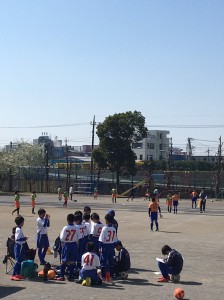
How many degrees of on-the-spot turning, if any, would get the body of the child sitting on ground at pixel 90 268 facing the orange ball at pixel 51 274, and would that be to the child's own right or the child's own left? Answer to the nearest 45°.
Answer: approximately 45° to the child's own left

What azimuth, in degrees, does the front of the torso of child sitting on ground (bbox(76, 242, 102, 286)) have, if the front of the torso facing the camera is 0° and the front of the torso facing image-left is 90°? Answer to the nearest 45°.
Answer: approximately 180°

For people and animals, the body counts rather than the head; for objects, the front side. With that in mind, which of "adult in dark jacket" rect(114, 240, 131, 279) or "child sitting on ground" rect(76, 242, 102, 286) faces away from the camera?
the child sitting on ground

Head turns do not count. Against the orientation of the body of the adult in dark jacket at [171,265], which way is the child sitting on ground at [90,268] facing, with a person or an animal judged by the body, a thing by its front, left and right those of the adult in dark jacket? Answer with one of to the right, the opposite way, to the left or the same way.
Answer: to the right

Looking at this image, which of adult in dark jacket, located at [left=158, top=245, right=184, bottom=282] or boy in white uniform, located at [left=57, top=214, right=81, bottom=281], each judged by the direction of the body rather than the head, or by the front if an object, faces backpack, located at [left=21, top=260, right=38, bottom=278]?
the adult in dark jacket

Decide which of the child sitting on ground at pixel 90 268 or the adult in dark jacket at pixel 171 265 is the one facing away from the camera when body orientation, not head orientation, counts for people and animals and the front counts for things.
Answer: the child sitting on ground

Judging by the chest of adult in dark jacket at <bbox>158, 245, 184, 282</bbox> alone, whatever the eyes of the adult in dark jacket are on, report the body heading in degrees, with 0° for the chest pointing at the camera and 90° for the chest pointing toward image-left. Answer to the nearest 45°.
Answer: approximately 90°
